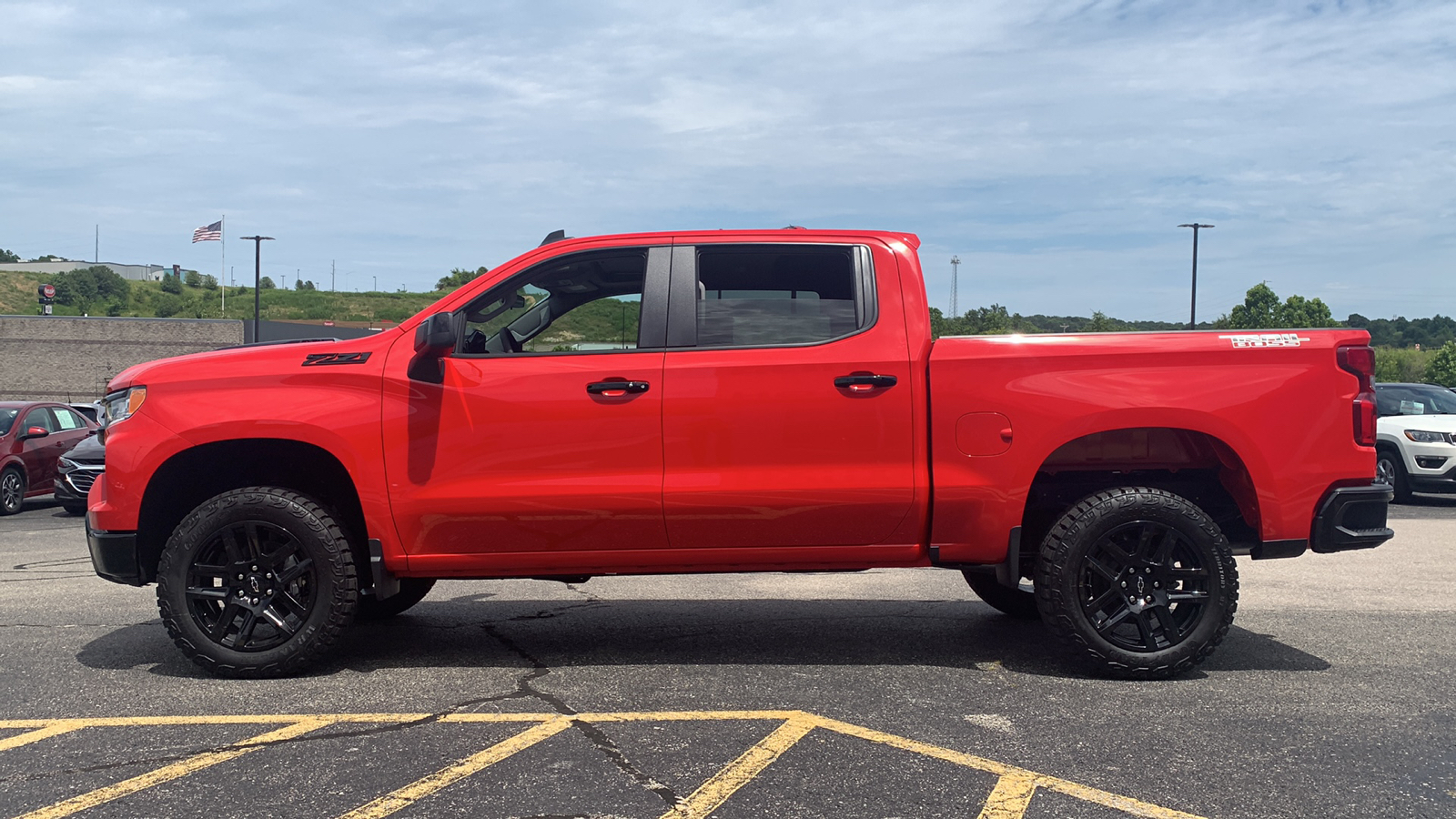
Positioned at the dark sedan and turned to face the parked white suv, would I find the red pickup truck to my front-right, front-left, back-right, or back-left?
front-right

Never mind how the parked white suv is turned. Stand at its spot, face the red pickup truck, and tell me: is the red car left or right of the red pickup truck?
right

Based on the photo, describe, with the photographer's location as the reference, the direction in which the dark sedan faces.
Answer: facing the viewer and to the left of the viewer

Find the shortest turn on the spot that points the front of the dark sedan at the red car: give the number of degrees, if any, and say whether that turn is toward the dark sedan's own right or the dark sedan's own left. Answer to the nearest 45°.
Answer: approximately 135° to the dark sedan's own right

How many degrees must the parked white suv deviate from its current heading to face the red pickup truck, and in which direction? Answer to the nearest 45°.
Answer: approximately 45° to its right

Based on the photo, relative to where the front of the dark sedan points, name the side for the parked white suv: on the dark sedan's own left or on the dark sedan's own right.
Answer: on the dark sedan's own left

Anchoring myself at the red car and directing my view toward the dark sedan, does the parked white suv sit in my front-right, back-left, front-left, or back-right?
front-left

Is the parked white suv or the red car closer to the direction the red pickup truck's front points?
the red car

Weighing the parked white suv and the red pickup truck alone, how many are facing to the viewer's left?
1

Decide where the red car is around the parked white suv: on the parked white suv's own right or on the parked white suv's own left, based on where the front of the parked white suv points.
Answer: on the parked white suv's own right

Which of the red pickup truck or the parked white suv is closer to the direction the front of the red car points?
the red pickup truck

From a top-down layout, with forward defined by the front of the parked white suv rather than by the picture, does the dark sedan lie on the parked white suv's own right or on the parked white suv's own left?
on the parked white suv's own right

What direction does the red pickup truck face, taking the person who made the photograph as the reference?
facing to the left of the viewer

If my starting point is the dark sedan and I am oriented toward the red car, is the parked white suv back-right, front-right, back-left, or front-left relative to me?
back-right

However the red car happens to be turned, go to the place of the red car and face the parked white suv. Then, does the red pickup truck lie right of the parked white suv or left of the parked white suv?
right

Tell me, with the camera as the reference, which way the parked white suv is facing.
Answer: facing the viewer and to the right of the viewer
